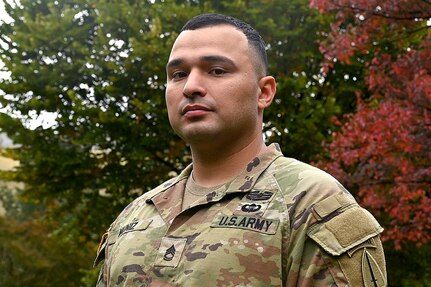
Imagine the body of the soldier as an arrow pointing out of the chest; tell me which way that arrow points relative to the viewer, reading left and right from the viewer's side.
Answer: facing the viewer and to the left of the viewer
